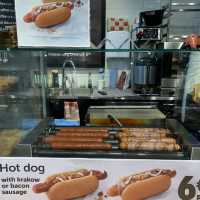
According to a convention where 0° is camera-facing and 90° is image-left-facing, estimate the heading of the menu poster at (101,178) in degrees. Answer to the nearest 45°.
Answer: approximately 0°
